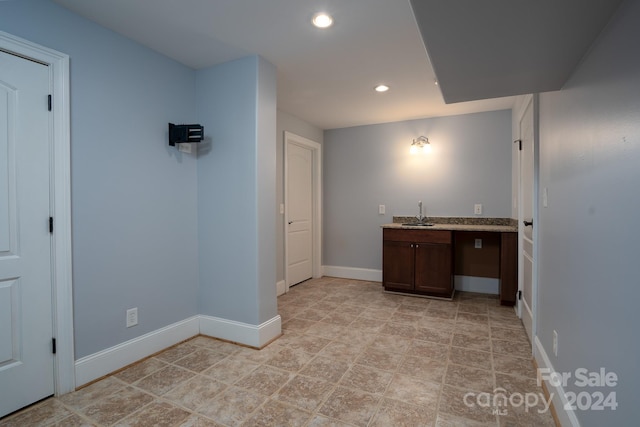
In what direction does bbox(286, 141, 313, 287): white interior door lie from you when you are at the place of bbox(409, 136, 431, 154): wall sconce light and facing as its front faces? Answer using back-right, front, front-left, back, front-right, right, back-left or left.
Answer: right

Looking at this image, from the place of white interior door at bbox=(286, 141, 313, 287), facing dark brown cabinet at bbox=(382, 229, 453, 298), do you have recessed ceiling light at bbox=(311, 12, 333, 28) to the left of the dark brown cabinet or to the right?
right

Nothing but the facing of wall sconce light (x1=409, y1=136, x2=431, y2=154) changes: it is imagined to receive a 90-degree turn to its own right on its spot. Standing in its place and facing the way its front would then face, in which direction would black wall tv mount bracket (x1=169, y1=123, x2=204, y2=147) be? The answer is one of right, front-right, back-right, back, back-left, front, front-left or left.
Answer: front-left

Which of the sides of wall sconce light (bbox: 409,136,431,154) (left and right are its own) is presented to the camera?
front

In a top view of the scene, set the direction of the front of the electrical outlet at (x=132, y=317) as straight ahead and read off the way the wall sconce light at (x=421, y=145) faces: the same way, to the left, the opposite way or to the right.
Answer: to the right

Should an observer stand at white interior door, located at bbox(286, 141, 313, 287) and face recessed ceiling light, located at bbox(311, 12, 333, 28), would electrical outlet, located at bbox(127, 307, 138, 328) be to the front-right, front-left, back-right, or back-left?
front-right

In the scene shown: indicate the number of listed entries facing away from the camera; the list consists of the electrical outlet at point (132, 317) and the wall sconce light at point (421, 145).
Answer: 0

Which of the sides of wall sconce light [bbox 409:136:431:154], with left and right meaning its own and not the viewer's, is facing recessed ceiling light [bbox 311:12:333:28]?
front

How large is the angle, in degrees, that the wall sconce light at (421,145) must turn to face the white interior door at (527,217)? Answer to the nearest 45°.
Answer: approximately 45° to its left

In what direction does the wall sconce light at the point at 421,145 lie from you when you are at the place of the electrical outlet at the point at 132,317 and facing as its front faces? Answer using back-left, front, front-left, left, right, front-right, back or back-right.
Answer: front-left

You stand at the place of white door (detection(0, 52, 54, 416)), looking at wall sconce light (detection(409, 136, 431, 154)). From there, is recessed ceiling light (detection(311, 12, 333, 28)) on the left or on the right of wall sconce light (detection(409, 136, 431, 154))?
right

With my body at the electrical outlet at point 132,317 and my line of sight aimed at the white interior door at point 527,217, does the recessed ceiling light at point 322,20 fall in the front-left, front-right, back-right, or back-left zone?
front-right

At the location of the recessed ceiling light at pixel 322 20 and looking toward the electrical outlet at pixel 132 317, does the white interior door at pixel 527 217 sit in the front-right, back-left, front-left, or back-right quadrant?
back-right
